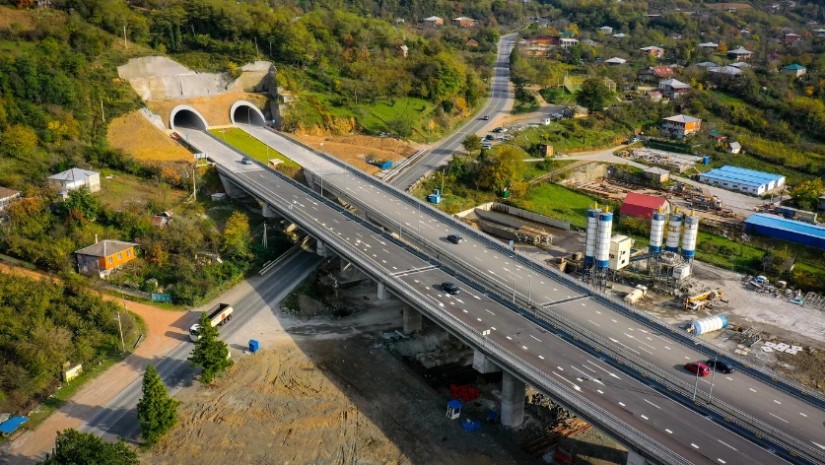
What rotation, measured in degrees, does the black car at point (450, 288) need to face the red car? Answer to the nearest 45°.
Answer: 0° — it already faces it

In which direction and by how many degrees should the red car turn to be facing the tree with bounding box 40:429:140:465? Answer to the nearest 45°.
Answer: approximately 90° to its left

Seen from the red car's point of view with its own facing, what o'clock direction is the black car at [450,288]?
The black car is roughly at 11 o'clock from the red car.

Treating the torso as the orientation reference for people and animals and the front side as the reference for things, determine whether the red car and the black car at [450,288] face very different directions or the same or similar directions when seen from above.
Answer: very different directions

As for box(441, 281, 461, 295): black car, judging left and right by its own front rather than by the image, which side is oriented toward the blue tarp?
right

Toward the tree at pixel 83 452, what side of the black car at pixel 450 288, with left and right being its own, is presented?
right

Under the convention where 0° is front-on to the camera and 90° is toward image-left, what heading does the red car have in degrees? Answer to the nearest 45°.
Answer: approximately 135°

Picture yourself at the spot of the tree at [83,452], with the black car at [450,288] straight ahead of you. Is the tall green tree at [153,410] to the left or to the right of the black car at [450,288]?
left
